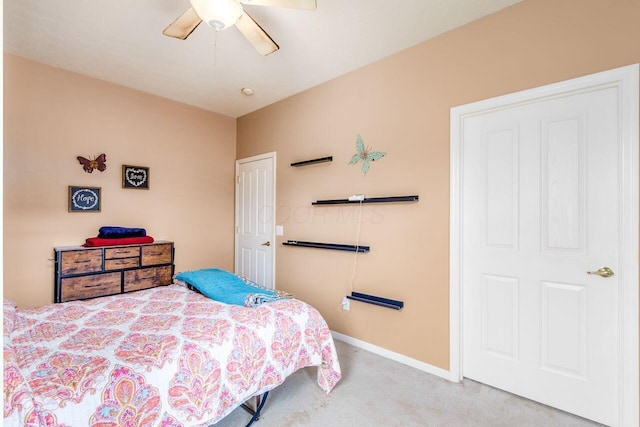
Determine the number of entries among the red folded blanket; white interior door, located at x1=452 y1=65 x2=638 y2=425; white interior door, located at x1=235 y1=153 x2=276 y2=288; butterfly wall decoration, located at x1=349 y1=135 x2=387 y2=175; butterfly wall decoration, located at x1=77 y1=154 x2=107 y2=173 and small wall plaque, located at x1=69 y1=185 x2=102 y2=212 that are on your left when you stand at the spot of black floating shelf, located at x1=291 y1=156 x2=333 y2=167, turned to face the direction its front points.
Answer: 2

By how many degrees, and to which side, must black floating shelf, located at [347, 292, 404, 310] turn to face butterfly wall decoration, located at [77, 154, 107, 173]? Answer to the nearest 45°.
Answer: approximately 45° to its right

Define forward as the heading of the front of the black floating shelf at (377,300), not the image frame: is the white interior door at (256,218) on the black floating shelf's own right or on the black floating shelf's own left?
on the black floating shelf's own right

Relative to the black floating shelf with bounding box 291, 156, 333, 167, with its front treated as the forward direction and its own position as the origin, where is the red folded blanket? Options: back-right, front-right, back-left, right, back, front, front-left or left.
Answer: front-right

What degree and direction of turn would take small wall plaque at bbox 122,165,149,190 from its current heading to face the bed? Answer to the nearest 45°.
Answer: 0° — it already faces it

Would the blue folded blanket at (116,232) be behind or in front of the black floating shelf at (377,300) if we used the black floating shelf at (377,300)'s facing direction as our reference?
in front

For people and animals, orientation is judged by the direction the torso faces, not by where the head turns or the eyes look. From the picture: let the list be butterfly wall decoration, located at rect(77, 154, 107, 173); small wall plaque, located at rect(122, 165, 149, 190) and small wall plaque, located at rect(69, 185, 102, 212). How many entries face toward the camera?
3

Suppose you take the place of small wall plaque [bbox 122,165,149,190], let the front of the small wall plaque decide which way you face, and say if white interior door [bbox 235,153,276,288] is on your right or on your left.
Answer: on your left

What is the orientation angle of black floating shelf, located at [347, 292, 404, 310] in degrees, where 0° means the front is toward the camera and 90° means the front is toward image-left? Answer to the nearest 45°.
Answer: approximately 45°

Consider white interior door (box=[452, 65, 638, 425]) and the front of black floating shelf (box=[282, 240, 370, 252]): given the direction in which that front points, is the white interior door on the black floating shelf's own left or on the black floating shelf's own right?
on the black floating shelf's own left

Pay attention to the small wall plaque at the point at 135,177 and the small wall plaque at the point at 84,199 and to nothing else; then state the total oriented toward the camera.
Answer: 2

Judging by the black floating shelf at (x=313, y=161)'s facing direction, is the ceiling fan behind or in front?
in front

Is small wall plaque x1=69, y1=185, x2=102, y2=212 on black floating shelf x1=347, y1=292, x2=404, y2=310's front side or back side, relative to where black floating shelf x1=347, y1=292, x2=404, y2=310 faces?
on the front side
